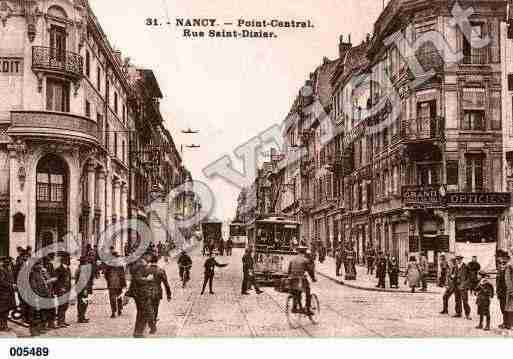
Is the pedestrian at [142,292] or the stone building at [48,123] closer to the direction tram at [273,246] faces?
the pedestrian

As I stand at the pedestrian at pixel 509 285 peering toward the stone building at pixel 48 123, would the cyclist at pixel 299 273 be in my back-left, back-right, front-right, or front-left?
front-left

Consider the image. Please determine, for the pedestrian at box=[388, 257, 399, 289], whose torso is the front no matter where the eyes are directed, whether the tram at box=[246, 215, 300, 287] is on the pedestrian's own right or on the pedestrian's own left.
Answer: on the pedestrian's own right

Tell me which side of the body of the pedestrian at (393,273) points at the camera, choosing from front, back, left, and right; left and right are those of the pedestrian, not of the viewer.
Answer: front

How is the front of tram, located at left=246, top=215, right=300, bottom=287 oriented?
toward the camera
